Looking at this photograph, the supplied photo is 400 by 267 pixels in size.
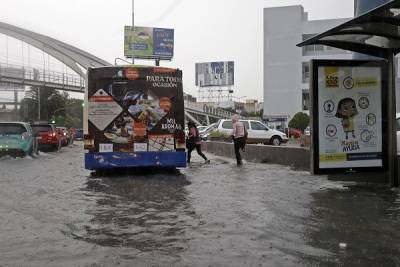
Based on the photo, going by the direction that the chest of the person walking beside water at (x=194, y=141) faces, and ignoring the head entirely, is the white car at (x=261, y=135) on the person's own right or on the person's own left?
on the person's own right

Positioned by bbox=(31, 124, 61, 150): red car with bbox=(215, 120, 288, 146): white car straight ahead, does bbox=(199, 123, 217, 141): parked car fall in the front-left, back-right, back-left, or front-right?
front-left

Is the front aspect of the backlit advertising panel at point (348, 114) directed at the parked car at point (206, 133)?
no

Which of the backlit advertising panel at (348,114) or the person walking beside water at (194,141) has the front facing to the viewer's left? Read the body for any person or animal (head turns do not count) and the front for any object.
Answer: the person walking beside water

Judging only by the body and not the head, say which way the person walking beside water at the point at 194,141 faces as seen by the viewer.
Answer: to the viewer's left

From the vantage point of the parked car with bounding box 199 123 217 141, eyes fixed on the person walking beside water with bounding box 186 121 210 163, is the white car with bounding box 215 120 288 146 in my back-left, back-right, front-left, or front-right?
front-left

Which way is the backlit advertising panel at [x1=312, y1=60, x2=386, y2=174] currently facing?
toward the camera

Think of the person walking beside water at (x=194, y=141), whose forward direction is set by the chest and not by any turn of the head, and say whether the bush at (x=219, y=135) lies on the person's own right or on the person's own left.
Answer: on the person's own right

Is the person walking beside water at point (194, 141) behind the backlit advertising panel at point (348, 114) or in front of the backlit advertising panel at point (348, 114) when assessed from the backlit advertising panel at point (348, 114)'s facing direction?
behind

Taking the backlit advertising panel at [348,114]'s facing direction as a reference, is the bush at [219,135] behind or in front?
behind

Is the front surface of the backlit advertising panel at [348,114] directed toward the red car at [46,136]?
no

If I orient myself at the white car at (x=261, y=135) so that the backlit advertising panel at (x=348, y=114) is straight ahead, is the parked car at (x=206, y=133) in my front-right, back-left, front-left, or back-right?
back-right

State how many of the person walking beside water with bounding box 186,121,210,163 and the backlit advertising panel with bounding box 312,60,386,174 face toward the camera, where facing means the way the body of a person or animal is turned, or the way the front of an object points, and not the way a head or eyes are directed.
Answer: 1

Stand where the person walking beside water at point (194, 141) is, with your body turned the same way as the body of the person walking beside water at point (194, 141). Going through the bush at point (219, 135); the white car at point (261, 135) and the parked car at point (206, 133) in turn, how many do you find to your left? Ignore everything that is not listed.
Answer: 0
